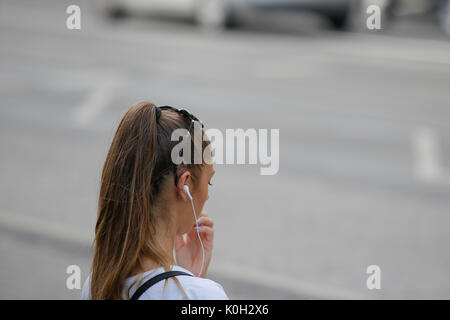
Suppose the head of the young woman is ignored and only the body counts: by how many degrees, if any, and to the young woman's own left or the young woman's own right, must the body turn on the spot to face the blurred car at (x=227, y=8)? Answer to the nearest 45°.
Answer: approximately 45° to the young woman's own left

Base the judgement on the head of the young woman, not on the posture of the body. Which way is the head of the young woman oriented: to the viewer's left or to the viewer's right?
to the viewer's right

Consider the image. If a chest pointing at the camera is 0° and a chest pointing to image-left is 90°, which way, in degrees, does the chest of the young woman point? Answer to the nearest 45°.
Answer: approximately 225°
